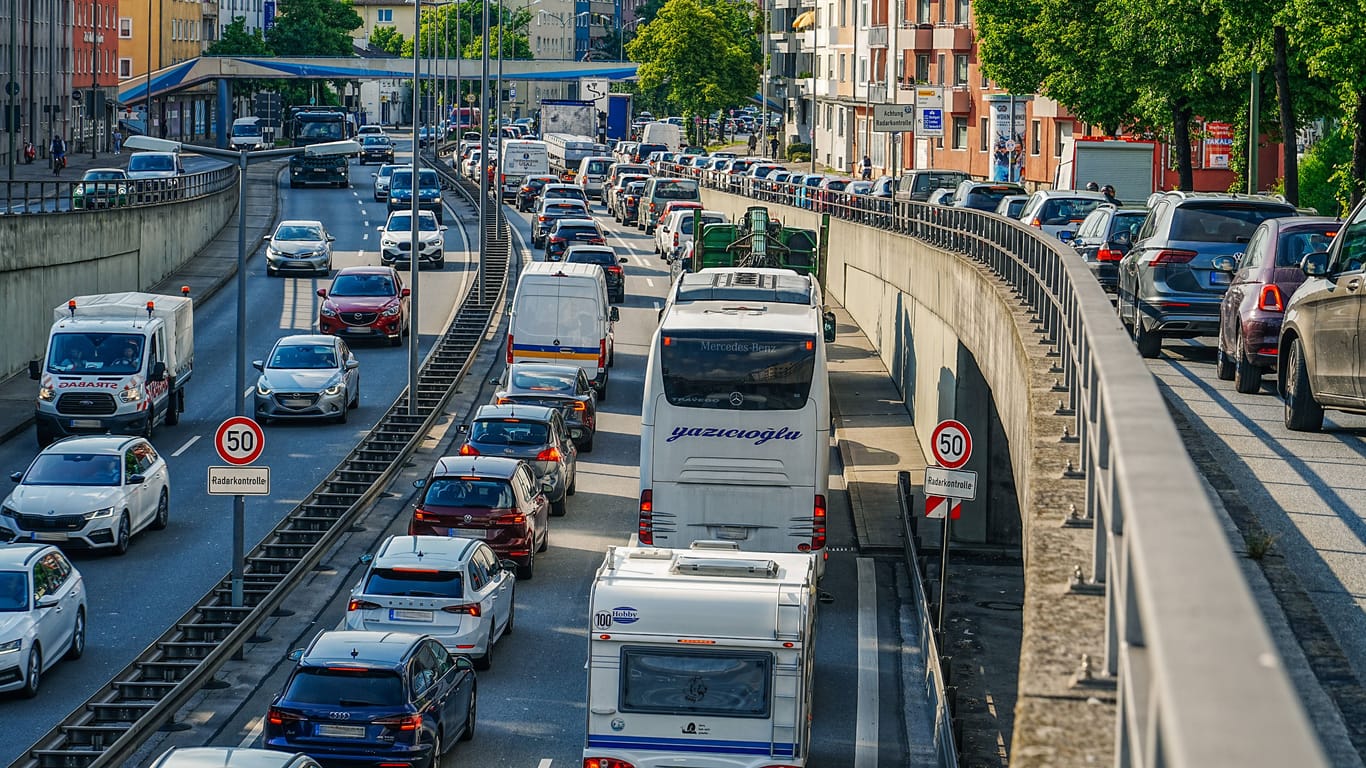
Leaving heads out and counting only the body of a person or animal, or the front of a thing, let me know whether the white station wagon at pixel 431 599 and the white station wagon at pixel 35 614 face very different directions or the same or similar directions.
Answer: very different directions

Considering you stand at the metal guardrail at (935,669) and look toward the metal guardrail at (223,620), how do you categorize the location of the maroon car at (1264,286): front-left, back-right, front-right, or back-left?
back-right

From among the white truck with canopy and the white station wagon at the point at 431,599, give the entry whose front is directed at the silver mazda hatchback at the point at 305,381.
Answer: the white station wagon

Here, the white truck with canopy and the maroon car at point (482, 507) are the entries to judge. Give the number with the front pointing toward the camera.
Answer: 1

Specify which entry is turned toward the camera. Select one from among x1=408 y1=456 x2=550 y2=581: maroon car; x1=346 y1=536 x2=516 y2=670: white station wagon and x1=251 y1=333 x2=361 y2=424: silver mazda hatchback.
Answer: the silver mazda hatchback

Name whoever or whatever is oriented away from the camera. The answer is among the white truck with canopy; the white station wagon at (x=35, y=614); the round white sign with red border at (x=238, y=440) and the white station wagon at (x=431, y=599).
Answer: the white station wagon at (x=431, y=599)

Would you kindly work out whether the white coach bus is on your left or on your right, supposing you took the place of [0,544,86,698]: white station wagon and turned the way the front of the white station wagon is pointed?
on your left

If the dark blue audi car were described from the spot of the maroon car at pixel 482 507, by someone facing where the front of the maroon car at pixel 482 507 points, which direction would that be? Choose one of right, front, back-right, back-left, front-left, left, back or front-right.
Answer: back

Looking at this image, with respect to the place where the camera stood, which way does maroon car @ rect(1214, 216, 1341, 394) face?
facing away from the viewer

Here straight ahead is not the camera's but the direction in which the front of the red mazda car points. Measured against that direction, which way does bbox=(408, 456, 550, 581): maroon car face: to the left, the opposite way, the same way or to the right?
the opposite way

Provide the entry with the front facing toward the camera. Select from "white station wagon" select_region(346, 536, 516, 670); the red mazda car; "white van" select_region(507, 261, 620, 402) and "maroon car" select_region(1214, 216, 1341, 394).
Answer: the red mazda car

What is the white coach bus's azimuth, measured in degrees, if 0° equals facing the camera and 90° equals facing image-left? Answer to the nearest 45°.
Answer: approximately 180°

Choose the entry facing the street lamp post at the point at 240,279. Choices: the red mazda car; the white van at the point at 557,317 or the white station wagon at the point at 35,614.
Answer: the red mazda car

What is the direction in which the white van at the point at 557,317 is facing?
away from the camera

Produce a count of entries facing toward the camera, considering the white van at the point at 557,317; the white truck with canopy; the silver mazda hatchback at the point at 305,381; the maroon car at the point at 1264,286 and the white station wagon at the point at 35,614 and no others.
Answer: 3

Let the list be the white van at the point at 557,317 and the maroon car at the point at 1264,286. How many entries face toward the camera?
0

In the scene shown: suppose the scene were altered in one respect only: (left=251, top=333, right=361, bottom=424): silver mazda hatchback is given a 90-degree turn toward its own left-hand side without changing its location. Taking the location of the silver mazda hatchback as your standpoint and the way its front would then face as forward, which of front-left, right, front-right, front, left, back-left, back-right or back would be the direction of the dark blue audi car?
right

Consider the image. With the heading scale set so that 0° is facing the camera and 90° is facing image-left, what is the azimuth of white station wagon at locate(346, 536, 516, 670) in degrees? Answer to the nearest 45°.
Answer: approximately 180°

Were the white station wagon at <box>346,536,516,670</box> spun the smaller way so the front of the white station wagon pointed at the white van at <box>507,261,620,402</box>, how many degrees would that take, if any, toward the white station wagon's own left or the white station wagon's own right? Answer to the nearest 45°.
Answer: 0° — it already faces it
